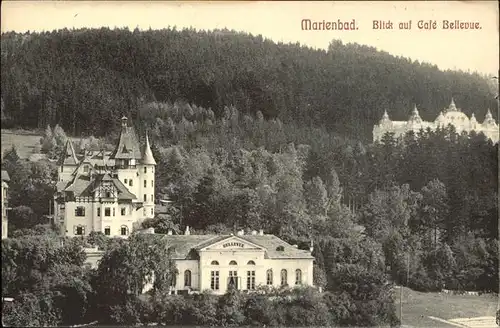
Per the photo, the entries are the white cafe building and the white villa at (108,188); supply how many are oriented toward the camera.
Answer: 2

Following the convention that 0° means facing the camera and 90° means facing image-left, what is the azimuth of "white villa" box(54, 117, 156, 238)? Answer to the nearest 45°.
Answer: approximately 0°

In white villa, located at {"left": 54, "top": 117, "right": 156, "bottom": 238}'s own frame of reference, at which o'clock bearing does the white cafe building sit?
The white cafe building is roughly at 11 o'clock from the white villa.

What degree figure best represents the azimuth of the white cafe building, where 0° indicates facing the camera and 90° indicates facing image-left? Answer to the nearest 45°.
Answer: approximately 0°
